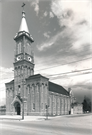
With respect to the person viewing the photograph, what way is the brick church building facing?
facing the viewer and to the left of the viewer
